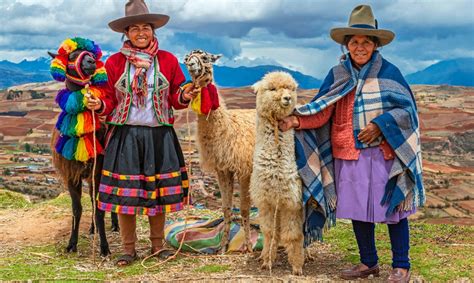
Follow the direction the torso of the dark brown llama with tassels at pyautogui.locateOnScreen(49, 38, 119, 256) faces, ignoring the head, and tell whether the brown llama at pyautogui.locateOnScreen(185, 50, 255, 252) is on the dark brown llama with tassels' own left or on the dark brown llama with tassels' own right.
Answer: on the dark brown llama with tassels' own left

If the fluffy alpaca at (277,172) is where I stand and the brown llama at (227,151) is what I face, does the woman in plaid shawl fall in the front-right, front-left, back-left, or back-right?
back-right

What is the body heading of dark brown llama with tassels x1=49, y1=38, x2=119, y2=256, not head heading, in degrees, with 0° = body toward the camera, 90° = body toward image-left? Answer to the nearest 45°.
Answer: approximately 0°

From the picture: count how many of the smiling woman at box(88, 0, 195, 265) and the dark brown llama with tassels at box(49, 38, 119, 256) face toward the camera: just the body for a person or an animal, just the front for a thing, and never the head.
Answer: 2

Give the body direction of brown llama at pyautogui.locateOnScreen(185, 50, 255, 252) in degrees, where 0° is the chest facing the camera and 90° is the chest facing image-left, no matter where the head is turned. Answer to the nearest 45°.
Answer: approximately 45°

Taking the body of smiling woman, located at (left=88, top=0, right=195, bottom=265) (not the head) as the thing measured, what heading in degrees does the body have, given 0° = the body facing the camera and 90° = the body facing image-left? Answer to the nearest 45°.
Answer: approximately 0°

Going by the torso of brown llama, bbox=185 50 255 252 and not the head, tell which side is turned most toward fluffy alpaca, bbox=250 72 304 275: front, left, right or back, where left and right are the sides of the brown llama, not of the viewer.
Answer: left

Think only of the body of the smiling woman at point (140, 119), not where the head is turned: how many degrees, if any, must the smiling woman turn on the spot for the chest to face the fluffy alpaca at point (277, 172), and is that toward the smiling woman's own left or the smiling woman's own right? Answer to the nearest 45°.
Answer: approximately 45° to the smiling woman's own left

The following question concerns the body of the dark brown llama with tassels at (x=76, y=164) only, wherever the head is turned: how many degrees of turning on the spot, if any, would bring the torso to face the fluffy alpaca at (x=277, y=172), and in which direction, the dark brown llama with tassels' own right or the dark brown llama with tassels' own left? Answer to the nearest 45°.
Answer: approximately 45° to the dark brown llama with tassels' own left

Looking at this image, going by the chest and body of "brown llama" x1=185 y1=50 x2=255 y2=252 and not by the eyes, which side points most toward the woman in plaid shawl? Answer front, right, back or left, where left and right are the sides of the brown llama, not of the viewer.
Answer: left

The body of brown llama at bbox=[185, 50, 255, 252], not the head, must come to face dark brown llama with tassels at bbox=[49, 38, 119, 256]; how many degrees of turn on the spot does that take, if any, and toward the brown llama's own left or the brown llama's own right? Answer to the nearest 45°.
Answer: approximately 45° to the brown llama's own right
